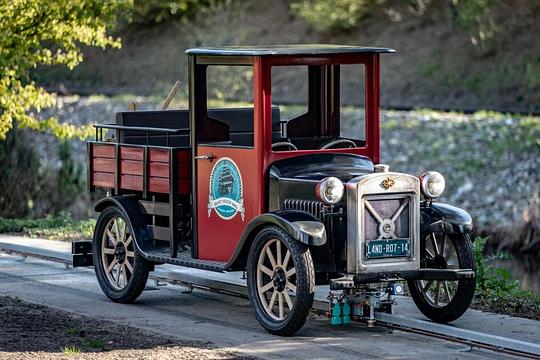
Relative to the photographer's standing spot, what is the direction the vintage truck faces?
facing the viewer and to the right of the viewer

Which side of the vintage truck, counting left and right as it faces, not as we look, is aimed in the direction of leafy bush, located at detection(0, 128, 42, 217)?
back

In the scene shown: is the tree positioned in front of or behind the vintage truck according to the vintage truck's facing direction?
behind
